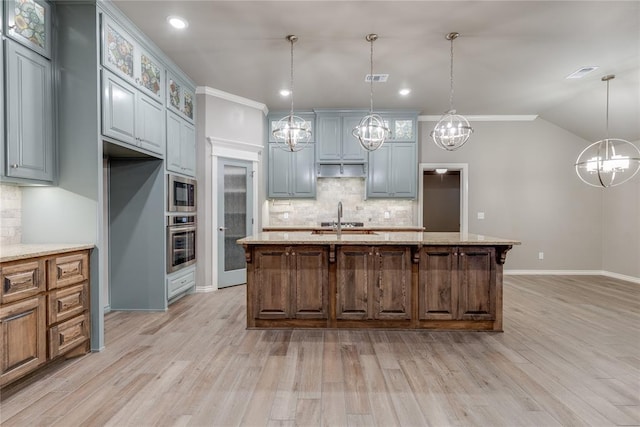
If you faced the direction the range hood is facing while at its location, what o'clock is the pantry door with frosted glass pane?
The pantry door with frosted glass pane is roughly at 2 o'clock from the range hood.

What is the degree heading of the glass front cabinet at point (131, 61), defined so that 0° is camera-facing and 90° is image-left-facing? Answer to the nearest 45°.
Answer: approximately 315°

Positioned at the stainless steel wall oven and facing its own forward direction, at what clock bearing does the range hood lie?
The range hood is roughly at 10 o'clock from the stainless steel wall oven.

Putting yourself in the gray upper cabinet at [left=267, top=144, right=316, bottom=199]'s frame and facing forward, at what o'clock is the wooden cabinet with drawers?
The wooden cabinet with drawers is roughly at 1 o'clock from the gray upper cabinet.

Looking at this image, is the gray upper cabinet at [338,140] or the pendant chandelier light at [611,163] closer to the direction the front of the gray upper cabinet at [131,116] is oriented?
the pendant chandelier light

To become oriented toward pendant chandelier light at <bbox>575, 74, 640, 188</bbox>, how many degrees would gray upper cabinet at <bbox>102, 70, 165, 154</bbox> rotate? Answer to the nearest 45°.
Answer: approximately 45° to its left

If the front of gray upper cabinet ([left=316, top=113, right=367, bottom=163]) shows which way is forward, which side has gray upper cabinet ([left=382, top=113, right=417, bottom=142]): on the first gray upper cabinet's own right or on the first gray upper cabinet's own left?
on the first gray upper cabinet's own left

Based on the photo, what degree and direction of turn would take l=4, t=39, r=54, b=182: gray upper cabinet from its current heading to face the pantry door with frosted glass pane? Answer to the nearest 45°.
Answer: approximately 90° to its left

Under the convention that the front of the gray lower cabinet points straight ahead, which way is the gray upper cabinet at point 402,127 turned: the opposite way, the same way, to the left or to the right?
to the right

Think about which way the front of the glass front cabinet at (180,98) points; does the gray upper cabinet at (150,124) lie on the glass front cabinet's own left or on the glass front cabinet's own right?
on the glass front cabinet's own right
